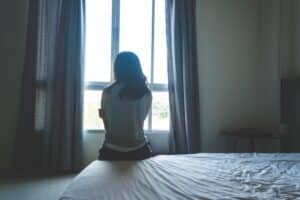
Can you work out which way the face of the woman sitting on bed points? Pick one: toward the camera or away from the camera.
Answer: away from the camera

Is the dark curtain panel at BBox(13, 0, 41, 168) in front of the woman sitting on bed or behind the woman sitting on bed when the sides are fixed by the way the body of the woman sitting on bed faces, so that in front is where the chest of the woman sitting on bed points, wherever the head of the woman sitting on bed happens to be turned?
in front

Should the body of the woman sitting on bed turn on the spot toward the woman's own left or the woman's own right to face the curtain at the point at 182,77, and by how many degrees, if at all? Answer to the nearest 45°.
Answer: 0° — they already face it

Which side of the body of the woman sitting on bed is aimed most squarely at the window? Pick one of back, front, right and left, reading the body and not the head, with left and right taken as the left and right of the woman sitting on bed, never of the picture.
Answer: front

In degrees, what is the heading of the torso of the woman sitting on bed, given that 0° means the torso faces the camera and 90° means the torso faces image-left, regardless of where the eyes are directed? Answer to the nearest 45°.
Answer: approximately 180°

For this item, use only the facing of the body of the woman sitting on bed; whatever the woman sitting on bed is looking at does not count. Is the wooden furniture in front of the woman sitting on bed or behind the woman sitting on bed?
in front
